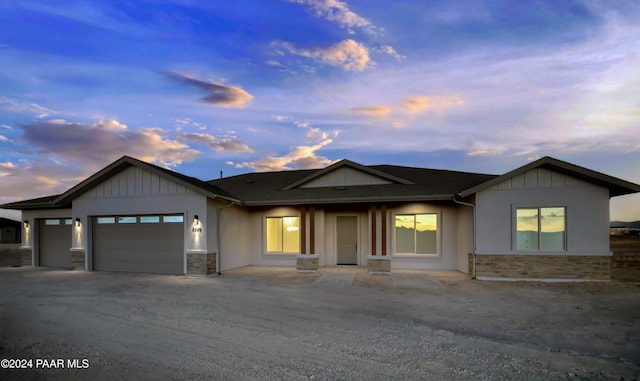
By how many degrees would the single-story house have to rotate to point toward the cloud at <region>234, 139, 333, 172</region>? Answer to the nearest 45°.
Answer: approximately 180°

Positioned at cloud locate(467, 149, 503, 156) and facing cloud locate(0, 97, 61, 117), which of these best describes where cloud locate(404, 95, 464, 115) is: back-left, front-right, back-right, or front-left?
front-left

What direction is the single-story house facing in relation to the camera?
toward the camera
